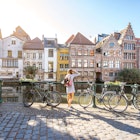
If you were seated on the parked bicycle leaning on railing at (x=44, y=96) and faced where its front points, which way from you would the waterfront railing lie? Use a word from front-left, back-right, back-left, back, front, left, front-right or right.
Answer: right

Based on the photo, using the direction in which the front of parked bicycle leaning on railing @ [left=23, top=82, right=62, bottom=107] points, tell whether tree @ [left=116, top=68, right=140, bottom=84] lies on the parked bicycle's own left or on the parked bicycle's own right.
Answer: on the parked bicycle's own right

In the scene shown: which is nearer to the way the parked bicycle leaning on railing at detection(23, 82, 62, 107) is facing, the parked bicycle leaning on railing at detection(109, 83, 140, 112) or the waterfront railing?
the waterfront railing

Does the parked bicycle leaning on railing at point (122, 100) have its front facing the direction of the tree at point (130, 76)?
no

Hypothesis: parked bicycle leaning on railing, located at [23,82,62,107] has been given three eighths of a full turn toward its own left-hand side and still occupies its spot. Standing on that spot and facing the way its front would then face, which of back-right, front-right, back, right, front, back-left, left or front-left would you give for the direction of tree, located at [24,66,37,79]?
back-left

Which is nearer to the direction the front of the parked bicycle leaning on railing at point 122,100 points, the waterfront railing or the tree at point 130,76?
the waterfront railing

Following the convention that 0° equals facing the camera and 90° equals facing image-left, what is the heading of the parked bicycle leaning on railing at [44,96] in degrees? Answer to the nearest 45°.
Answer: approximately 90°
